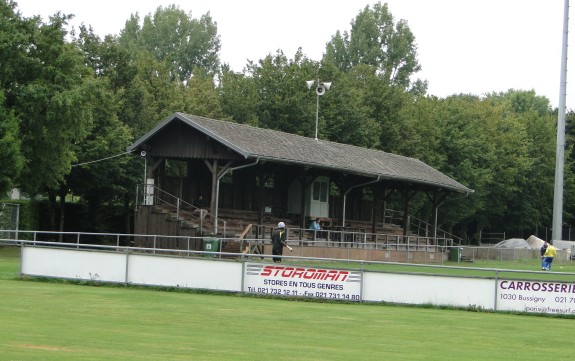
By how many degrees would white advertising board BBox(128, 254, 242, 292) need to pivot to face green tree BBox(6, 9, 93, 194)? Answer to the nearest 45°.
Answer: approximately 180°

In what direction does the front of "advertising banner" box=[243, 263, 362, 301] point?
toward the camera

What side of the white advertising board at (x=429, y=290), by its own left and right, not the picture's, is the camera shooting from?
front

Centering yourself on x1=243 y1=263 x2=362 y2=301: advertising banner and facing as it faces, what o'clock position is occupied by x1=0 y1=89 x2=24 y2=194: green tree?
The green tree is roughly at 5 o'clock from the advertising banner.

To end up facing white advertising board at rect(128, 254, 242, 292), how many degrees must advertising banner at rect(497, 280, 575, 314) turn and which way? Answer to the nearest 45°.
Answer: approximately 90° to its right

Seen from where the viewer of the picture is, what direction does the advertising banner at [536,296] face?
facing the viewer

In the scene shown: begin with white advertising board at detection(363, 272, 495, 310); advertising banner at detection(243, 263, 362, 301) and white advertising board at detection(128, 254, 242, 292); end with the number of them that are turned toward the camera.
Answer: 3

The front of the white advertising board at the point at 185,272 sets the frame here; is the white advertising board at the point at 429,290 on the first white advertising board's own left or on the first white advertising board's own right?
on the first white advertising board's own left

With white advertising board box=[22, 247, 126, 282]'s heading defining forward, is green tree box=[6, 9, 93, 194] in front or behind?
behind

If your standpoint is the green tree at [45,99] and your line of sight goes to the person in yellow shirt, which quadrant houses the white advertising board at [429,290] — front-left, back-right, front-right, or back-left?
front-right

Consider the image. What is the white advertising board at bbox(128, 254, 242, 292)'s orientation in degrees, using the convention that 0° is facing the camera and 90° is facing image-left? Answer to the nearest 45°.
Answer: approximately 0°

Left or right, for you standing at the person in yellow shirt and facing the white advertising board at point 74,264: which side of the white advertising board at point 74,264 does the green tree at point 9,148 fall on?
right

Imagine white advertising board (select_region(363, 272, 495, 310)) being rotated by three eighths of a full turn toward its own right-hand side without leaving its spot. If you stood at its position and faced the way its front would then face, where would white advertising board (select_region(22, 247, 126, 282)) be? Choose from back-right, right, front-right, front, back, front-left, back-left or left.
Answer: front-left

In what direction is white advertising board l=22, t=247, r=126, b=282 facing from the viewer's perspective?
toward the camera
